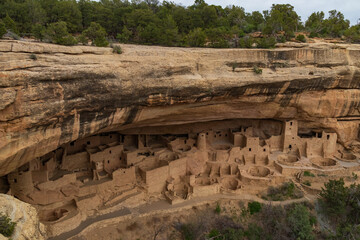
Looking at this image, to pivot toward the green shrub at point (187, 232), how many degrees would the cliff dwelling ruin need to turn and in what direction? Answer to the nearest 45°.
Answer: approximately 45° to its right

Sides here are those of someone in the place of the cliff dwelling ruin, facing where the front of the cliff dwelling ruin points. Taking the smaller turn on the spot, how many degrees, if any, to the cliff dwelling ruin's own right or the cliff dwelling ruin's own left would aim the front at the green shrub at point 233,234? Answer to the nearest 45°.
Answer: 0° — it already faces it

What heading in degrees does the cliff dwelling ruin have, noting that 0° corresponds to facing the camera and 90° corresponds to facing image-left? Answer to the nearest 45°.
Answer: approximately 315°
